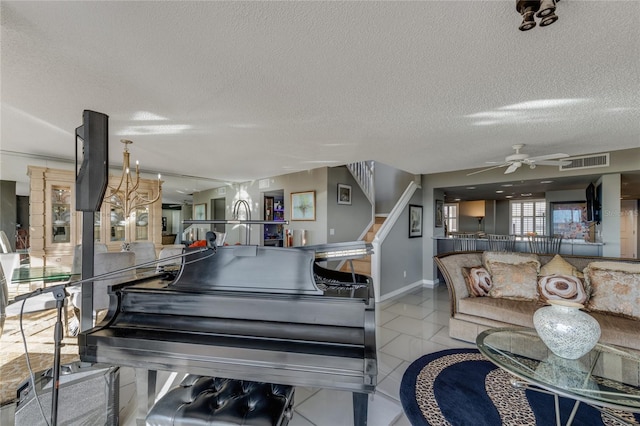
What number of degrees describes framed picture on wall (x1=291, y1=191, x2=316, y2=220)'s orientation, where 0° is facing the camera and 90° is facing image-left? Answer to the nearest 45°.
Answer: approximately 0°

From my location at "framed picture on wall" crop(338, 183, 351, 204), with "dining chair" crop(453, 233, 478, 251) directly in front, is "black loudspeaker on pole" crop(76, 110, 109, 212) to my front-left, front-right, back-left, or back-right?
back-right

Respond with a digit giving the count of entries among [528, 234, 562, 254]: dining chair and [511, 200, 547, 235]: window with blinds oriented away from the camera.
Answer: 1

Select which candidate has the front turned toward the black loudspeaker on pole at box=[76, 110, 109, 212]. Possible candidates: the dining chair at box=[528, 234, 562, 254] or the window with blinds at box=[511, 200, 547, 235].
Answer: the window with blinds

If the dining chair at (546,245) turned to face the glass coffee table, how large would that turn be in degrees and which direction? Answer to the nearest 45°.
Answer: approximately 180°

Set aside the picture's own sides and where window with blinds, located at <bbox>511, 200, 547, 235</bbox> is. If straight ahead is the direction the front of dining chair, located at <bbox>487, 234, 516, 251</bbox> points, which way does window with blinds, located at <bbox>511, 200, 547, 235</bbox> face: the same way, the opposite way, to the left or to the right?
the opposite way

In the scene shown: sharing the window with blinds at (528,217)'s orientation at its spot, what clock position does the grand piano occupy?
The grand piano is roughly at 12 o'clock from the window with blinds.

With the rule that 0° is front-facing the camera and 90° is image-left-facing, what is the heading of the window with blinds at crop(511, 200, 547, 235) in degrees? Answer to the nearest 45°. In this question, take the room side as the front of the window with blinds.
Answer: approximately 0°
